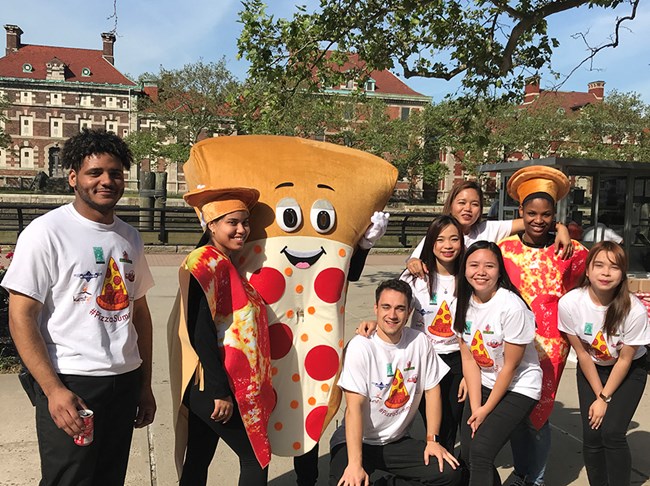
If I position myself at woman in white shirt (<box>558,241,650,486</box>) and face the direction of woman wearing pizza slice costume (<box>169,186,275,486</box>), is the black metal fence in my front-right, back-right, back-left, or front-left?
front-right

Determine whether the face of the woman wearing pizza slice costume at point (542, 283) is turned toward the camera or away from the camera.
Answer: toward the camera

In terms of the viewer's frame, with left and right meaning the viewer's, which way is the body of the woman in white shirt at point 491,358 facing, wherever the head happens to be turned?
facing the viewer and to the left of the viewer

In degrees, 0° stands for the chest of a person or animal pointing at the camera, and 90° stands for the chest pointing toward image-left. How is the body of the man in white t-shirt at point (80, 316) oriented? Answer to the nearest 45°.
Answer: approximately 315°

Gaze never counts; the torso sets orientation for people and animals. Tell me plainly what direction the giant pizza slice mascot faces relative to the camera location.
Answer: facing the viewer

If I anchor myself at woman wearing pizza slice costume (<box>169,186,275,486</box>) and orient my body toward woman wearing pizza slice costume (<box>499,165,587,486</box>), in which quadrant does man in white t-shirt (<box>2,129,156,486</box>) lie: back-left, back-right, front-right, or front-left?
back-right

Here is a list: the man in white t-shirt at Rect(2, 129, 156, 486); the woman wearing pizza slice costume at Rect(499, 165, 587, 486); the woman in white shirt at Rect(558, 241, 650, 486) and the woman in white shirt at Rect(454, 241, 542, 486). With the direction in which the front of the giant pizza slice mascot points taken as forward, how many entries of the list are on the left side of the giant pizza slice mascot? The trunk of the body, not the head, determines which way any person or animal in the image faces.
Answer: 3

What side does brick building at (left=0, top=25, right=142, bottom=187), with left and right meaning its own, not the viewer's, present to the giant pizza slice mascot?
front

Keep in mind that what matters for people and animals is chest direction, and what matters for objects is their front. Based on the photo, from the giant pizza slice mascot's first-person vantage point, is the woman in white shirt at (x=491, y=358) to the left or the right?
on its left

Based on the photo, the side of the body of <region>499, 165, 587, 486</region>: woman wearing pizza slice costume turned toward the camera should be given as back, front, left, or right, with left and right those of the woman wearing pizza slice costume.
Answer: front

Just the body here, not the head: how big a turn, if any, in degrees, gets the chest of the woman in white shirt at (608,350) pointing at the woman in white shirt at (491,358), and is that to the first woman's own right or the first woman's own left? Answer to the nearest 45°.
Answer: approximately 45° to the first woman's own right

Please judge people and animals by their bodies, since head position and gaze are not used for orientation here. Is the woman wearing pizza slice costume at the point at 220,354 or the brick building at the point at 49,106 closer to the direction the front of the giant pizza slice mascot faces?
the woman wearing pizza slice costume

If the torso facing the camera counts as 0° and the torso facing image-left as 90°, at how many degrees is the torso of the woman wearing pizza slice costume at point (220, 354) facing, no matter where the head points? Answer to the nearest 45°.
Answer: approximately 315°

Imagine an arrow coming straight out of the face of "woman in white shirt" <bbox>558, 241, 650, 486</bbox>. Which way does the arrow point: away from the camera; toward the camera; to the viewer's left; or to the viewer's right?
toward the camera

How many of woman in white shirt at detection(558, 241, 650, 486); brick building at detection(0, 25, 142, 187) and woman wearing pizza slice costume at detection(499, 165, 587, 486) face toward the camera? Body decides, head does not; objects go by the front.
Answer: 3

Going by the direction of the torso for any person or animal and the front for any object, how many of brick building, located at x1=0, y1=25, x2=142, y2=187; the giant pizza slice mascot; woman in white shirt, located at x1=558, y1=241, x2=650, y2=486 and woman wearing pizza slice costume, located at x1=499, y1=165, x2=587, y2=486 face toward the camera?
4

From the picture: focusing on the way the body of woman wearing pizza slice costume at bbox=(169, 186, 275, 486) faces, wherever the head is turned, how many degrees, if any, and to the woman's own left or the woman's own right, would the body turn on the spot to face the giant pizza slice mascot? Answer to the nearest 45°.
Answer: approximately 90° to the woman's own left

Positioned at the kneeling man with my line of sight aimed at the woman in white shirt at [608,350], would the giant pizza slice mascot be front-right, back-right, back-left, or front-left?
back-left

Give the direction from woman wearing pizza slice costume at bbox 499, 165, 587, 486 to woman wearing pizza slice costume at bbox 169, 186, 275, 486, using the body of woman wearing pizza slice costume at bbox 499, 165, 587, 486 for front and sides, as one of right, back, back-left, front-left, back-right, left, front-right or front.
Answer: front-right
